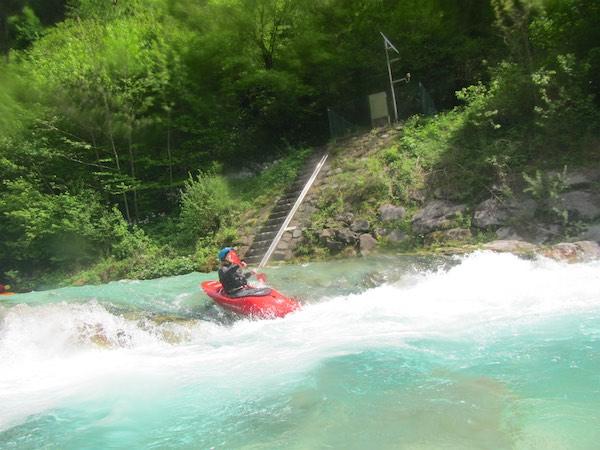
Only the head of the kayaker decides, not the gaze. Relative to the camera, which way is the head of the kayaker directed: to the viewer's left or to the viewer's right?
to the viewer's right

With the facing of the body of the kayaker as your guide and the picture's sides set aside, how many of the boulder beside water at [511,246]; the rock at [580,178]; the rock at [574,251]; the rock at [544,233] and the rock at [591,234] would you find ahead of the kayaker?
5

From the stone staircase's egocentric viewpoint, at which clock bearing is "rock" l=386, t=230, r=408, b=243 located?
The rock is roughly at 9 o'clock from the stone staircase.

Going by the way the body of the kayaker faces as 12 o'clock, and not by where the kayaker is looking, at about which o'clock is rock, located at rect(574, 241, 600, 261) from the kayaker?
The rock is roughly at 12 o'clock from the kayaker.

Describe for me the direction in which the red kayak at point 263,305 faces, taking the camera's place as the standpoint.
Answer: facing to the right of the viewer

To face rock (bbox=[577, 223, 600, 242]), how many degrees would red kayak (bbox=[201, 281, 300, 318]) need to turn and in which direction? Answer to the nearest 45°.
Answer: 0° — it already faces it

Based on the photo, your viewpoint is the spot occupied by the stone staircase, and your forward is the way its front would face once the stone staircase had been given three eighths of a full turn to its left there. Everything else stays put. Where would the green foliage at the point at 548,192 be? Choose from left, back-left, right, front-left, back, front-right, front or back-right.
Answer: front-right

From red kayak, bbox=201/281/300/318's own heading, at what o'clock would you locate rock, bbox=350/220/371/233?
The rock is roughly at 10 o'clock from the red kayak.

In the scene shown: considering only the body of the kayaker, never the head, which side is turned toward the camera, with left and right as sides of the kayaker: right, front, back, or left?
right

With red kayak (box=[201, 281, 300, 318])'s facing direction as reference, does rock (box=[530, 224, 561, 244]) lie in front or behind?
in front

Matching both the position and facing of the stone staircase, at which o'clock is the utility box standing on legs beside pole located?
The utility box standing on legs beside pole is roughly at 6 o'clock from the stone staircase.

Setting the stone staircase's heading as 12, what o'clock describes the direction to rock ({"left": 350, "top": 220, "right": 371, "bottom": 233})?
The rock is roughly at 9 o'clock from the stone staircase.

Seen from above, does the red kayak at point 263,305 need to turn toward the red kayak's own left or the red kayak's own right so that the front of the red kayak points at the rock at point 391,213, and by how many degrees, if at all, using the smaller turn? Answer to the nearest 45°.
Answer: approximately 45° to the red kayak's own left

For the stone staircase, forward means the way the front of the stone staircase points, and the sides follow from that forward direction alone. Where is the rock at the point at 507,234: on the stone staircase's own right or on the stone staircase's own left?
on the stone staircase's own left

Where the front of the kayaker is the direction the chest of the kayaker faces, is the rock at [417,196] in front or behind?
in front

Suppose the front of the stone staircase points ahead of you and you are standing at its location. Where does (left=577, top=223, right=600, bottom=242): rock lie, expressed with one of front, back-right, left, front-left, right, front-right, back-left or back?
left

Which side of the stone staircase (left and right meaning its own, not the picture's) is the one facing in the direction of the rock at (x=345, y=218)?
left

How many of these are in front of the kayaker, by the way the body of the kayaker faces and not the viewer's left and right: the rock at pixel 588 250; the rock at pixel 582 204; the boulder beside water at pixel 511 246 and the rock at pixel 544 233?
4

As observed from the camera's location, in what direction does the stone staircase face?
facing the viewer and to the left of the viewer
